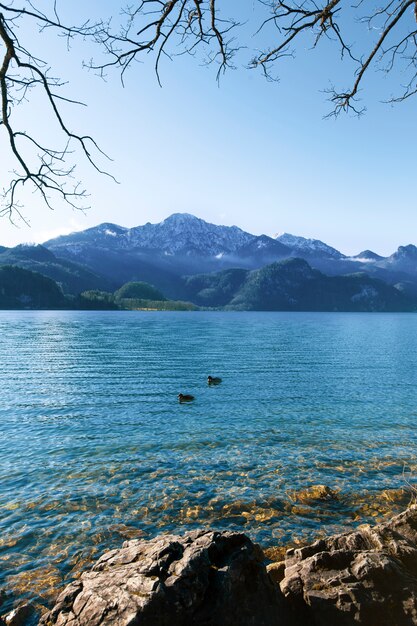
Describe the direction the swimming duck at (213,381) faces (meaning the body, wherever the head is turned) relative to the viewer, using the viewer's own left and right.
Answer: facing to the left of the viewer

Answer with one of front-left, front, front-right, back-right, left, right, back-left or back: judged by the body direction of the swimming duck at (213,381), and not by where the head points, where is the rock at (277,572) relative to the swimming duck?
left

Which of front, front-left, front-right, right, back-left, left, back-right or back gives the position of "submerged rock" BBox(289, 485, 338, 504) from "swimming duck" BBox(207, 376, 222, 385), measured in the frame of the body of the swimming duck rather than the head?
left

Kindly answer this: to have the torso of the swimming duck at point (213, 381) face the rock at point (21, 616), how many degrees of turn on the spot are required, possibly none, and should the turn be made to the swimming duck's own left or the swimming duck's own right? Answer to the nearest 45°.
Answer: approximately 90° to the swimming duck's own left

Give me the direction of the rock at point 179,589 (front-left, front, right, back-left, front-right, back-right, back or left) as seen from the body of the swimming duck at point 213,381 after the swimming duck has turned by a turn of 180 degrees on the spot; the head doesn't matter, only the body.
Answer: right

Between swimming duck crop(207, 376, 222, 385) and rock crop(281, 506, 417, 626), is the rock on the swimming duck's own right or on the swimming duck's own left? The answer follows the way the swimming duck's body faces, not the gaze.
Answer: on the swimming duck's own left
